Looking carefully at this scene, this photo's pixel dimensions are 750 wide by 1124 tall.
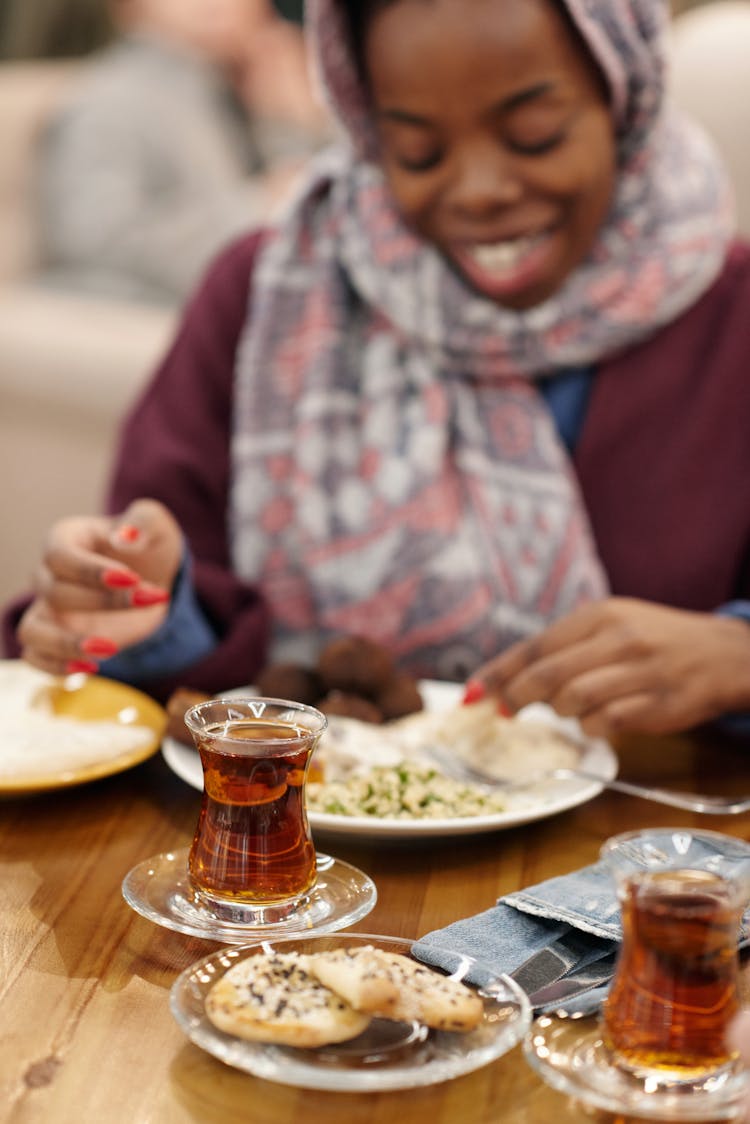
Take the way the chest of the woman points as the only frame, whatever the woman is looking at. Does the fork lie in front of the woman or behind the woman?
in front

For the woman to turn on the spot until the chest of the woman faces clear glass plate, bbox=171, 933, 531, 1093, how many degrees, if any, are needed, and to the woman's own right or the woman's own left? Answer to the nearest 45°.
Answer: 0° — they already face it

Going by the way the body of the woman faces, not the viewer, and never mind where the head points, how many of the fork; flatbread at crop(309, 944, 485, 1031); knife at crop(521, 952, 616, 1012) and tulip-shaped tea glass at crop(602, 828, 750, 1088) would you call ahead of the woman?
4

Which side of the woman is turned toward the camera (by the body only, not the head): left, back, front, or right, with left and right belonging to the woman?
front

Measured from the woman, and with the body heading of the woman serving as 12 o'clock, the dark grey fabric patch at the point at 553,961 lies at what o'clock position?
The dark grey fabric patch is roughly at 12 o'clock from the woman.

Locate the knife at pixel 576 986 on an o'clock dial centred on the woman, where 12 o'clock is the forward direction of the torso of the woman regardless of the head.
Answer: The knife is roughly at 12 o'clock from the woman.

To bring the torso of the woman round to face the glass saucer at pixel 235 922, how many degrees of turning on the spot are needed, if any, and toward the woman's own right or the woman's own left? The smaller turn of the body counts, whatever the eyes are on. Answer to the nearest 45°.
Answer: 0° — they already face it

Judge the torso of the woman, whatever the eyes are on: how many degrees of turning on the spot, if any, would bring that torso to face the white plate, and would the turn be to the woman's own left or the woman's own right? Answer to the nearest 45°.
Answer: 0° — they already face it

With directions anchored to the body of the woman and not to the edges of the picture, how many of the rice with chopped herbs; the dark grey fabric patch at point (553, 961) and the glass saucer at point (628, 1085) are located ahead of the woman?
3

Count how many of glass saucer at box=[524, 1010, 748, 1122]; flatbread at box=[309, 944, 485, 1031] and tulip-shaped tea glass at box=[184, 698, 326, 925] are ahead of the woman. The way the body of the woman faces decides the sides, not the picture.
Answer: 3

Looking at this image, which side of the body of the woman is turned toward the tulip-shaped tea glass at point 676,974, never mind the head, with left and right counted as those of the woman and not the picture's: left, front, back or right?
front
